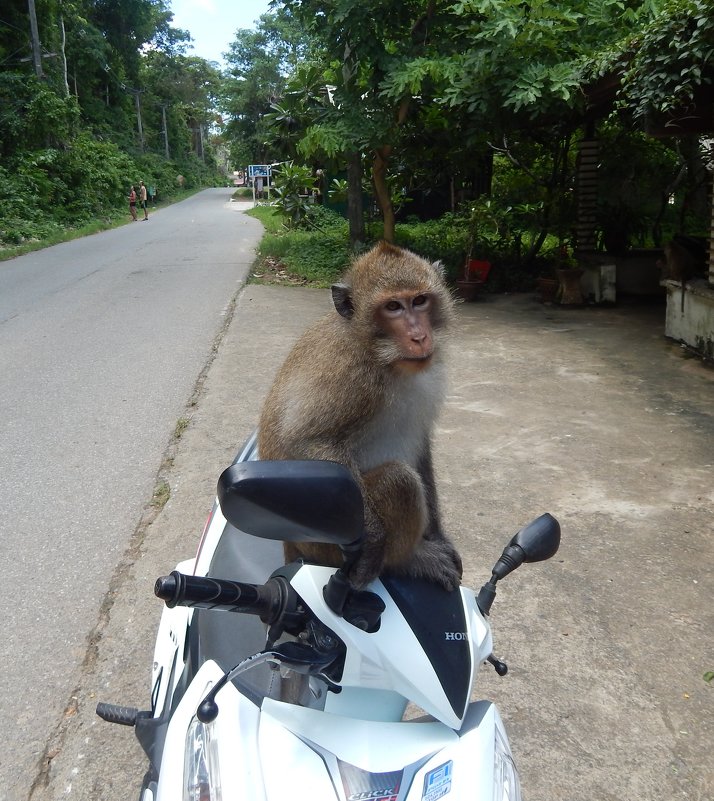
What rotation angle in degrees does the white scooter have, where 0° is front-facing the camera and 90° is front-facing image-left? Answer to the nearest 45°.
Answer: approximately 315°

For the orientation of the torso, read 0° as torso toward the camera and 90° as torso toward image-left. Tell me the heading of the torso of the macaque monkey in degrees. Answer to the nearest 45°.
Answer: approximately 315°

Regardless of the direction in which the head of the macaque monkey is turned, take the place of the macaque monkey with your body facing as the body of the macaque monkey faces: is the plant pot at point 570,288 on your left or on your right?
on your left

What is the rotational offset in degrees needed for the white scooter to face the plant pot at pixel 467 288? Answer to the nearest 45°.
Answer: approximately 135° to its left

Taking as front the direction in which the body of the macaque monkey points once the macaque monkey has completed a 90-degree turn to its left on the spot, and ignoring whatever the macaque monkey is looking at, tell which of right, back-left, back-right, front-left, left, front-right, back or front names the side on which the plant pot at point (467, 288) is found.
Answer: front-left
